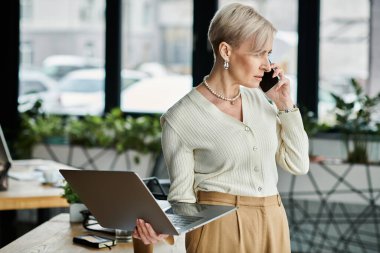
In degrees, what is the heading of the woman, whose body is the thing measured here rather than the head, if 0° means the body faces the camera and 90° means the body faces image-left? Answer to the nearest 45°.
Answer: approximately 315°

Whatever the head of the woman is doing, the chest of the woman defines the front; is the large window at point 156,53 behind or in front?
behind

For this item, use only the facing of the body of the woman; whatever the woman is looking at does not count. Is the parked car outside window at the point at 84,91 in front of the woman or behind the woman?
behind

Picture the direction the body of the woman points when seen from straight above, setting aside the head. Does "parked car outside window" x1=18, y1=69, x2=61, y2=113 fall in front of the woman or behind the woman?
behind

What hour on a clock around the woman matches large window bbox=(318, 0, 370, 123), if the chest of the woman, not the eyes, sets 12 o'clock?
The large window is roughly at 8 o'clock from the woman.
